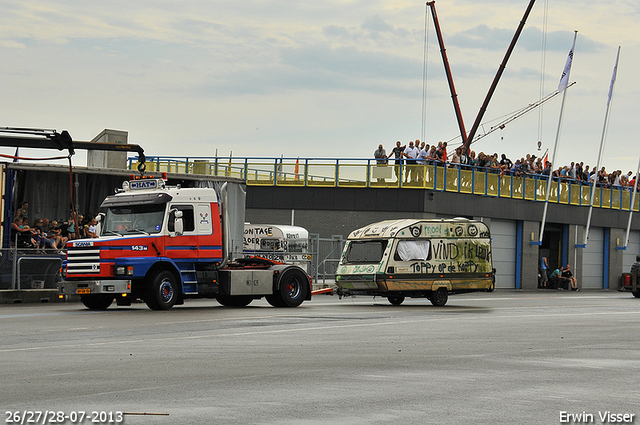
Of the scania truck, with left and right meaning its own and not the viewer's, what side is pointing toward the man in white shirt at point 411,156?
back

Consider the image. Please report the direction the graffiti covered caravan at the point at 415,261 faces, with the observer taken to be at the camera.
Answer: facing the viewer and to the left of the viewer

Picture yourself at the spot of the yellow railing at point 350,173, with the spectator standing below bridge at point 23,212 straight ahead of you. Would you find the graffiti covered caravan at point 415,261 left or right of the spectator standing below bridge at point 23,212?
left

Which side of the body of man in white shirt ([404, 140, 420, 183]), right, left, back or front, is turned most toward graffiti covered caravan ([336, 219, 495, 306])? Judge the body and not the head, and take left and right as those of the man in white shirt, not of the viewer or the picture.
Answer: front

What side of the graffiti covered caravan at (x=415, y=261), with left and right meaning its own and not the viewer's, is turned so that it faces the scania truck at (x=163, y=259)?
front

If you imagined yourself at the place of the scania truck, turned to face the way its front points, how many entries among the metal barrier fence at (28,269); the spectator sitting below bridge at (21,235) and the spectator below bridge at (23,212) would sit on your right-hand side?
3

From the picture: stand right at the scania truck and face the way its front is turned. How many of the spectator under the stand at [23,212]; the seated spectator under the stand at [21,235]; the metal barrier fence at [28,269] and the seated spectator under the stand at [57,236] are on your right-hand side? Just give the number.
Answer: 4

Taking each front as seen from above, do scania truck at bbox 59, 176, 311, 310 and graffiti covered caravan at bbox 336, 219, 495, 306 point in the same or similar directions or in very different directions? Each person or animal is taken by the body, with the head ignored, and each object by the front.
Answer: same or similar directions

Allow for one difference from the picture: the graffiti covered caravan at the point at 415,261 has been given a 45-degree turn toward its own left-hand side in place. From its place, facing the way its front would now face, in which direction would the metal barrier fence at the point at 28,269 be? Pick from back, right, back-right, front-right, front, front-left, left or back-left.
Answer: right

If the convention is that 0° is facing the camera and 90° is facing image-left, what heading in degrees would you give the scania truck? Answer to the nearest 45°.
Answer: approximately 45°

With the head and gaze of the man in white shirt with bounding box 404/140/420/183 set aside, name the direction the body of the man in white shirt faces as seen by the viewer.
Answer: toward the camera
